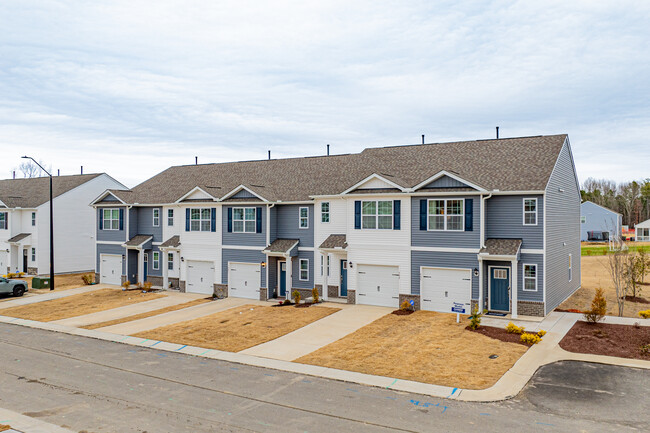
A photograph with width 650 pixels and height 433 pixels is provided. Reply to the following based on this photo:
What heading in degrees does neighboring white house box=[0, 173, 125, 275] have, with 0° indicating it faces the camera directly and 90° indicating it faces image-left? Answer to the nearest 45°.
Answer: approximately 45°
